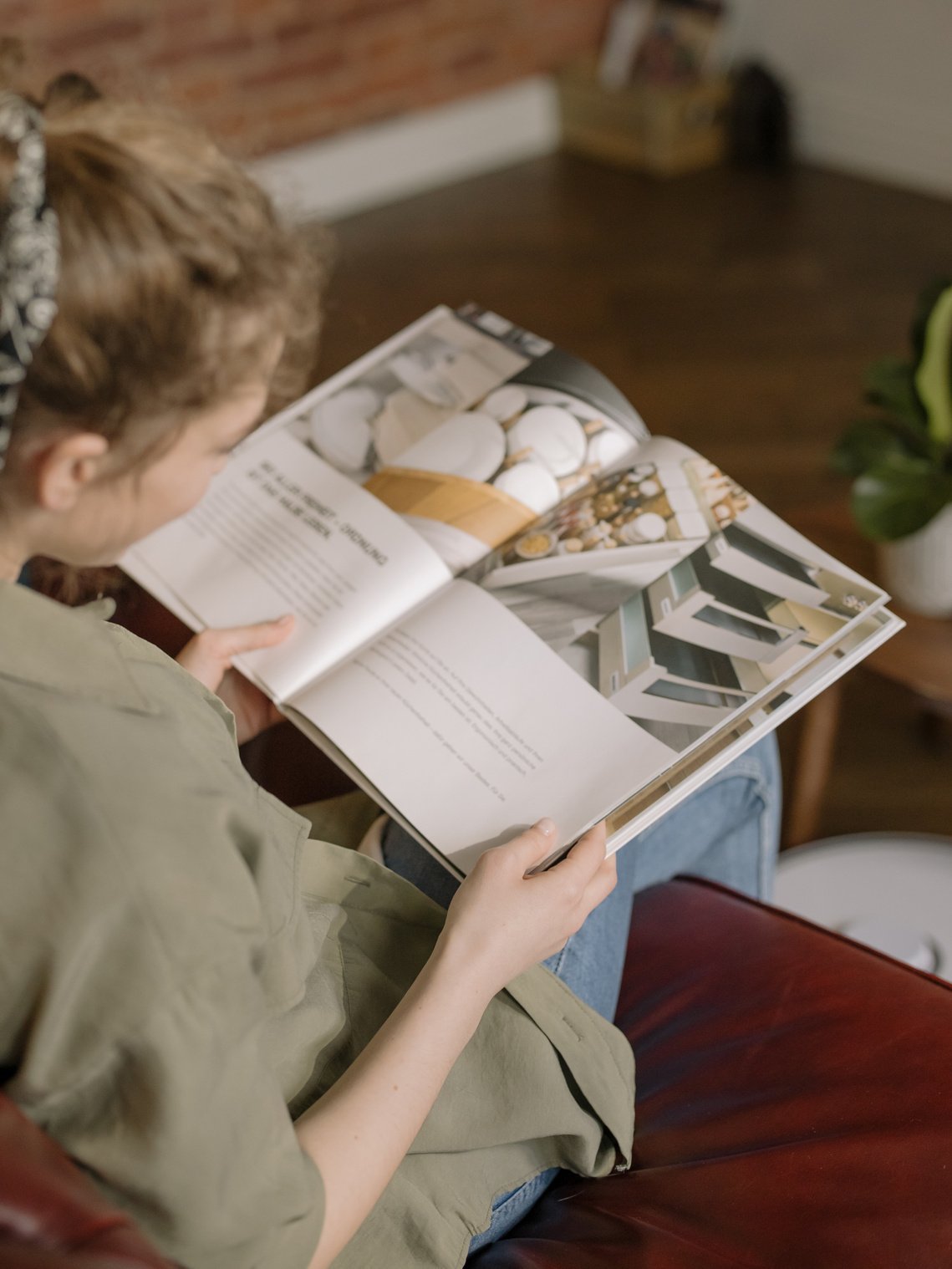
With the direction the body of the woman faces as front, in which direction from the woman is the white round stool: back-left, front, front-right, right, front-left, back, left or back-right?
front

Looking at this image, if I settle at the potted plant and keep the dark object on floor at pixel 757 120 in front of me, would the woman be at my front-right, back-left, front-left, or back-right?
back-left

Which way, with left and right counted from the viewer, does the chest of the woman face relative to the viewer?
facing away from the viewer and to the right of the viewer

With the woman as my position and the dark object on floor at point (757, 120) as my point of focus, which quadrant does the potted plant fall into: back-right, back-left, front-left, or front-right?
front-right

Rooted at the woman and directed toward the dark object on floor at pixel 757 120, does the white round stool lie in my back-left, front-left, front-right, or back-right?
front-right

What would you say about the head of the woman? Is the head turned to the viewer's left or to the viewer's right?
to the viewer's right

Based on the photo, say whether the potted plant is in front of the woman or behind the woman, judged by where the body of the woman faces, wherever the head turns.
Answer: in front

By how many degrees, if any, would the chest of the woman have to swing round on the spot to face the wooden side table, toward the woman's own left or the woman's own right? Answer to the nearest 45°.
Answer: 0° — they already face it

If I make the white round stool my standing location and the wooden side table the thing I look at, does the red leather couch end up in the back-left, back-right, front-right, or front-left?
back-left
